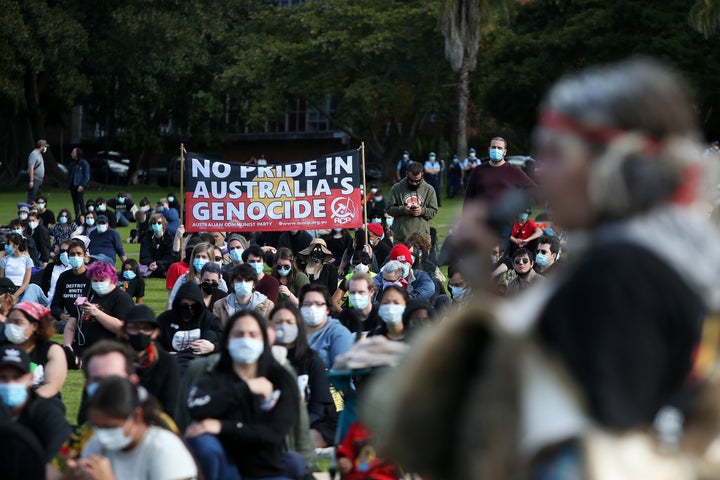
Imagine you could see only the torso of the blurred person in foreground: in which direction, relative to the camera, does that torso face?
to the viewer's left

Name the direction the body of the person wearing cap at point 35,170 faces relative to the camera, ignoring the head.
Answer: to the viewer's right

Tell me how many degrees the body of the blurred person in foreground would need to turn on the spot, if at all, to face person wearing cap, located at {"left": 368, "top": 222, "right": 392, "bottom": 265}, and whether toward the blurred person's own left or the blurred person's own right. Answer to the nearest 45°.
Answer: approximately 90° to the blurred person's own right

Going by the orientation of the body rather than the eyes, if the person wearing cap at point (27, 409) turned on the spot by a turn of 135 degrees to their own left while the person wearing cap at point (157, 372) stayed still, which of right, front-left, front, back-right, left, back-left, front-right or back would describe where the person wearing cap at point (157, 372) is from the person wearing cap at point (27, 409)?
front

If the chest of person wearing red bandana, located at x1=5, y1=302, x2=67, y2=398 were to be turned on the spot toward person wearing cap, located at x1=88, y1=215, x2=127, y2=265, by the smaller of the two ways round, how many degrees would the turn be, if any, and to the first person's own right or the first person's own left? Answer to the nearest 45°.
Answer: approximately 135° to the first person's own right

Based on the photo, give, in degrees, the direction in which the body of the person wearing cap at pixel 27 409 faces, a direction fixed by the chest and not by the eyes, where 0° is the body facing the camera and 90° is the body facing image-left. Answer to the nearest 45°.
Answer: approximately 0°
